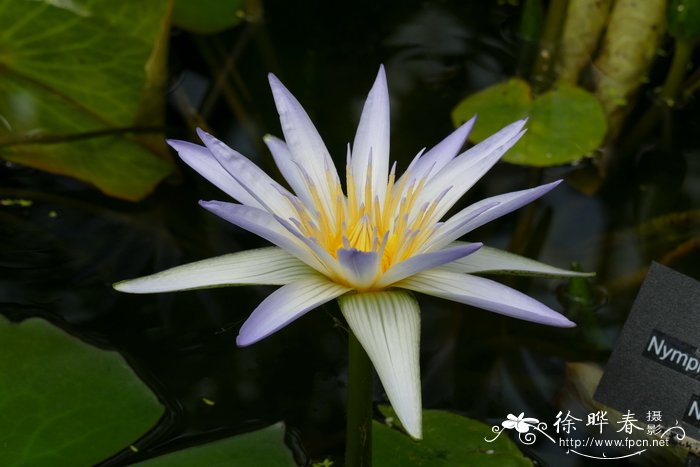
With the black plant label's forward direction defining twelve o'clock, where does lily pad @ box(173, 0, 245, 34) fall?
The lily pad is roughly at 4 o'clock from the black plant label.

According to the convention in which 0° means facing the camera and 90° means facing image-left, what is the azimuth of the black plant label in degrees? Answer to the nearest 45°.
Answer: approximately 0°

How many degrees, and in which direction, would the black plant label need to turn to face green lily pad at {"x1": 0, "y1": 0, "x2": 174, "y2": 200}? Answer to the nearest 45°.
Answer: approximately 90° to its right

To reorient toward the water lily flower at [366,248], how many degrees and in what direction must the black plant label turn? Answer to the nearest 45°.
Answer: approximately 45° to its right

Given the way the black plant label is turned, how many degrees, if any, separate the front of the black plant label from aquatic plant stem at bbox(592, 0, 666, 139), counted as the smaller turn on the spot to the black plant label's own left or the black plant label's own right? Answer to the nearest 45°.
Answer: approximately 180°

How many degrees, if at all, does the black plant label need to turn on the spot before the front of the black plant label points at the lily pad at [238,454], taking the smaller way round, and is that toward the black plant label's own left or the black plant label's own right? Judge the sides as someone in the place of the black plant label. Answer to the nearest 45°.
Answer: approximately 45° to the black plant label's own right

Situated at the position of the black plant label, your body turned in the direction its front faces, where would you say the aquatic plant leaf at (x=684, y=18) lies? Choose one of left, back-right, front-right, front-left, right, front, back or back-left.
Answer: back

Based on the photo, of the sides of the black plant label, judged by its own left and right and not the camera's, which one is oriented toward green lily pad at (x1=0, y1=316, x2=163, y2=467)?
right
